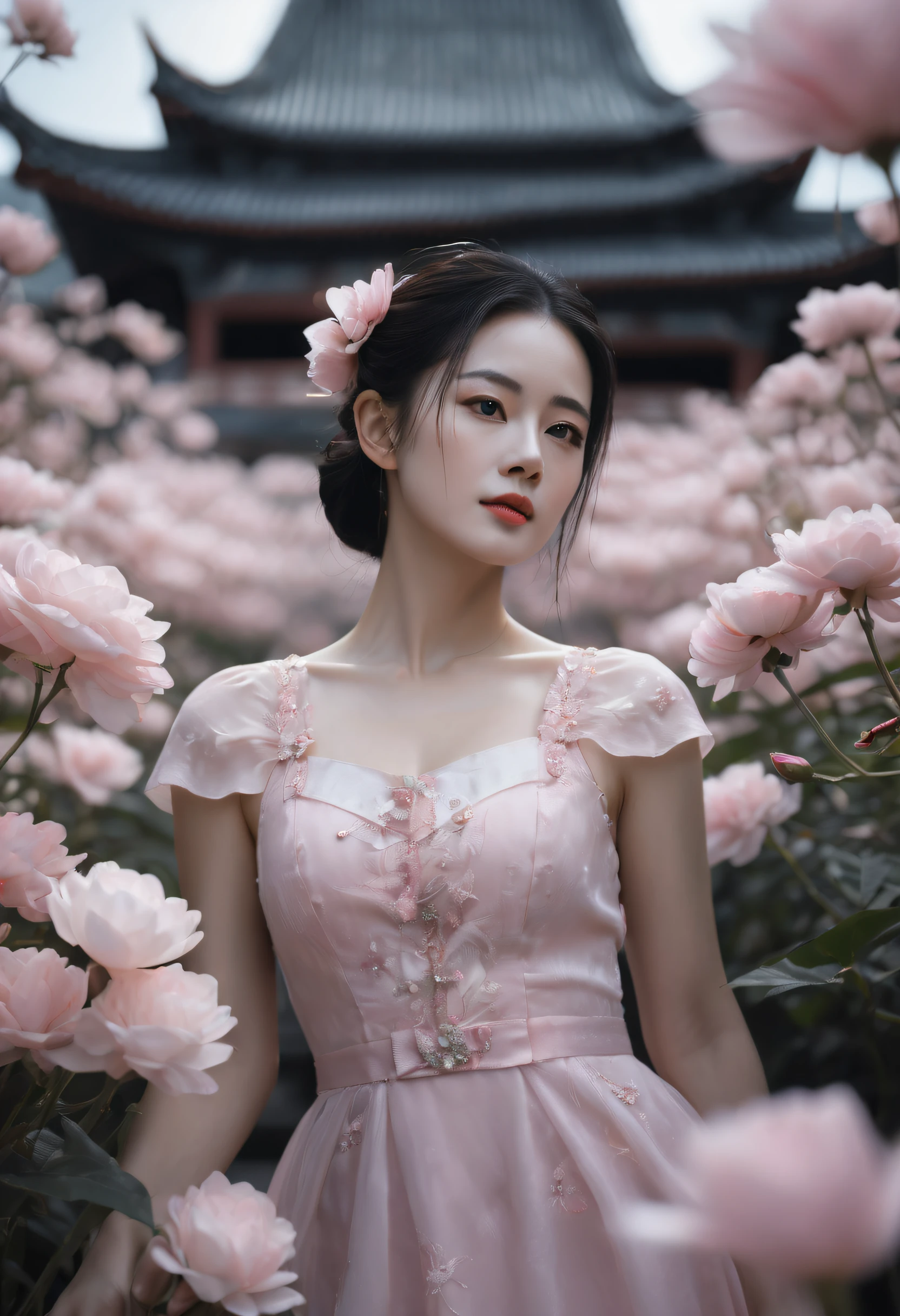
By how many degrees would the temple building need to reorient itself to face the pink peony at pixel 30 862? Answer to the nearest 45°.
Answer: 0° — it already faces it

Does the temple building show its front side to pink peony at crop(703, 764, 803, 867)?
yes

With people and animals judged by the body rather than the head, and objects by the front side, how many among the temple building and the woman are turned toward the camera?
2

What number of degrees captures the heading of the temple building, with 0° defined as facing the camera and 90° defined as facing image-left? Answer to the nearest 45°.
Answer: approximately 0°

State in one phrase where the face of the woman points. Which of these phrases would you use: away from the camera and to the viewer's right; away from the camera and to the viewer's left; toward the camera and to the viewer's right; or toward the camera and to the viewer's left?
toward the camera and to the viewer's right

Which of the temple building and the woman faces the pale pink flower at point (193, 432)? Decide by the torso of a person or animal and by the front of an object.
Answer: the temple building

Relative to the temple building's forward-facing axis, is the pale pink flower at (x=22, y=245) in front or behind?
in front
